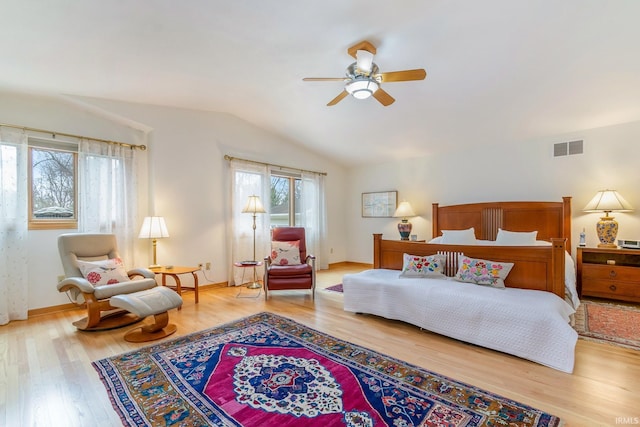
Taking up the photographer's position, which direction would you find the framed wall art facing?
facing the viewer and to the left of the viewer

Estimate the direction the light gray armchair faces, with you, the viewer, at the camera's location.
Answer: facing the viewer and to the right of the viewer

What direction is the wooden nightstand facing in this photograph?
toward the camera

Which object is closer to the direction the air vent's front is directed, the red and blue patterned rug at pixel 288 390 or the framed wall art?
the red and blue patterned rug

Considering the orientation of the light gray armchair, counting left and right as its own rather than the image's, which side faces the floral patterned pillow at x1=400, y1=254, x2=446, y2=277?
front

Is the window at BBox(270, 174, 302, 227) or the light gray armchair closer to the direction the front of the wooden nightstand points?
the light gray armchair

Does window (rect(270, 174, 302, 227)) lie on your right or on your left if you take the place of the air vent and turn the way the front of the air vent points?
on your right

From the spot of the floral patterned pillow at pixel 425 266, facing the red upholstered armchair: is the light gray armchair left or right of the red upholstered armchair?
left

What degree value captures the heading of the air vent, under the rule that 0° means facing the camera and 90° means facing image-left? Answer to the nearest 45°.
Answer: approximately 0°

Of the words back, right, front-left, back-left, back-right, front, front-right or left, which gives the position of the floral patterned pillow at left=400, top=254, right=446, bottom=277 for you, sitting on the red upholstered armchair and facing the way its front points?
front-left

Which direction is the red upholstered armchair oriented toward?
toward the camera

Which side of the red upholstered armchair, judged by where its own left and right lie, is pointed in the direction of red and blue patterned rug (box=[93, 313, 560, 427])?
front

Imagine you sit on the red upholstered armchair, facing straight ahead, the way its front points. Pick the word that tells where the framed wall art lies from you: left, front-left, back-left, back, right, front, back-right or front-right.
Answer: back-left

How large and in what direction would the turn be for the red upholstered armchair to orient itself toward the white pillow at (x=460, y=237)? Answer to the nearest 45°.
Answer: approximately 90° to its left

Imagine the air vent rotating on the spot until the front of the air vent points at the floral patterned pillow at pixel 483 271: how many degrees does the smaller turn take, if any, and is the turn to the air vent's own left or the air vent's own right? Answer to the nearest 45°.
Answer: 0° — it already faces it

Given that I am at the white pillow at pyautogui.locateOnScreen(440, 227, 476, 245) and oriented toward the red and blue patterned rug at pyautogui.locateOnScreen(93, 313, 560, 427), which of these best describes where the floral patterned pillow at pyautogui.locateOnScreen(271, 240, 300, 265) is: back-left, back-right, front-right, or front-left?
front-right

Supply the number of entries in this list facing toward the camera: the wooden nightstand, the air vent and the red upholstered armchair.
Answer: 3

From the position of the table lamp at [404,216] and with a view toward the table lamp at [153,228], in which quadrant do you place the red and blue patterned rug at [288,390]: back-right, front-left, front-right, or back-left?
front-left

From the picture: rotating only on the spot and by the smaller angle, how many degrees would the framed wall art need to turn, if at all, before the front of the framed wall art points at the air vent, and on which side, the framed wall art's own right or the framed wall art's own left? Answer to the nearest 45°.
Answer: approximately 90° to the framed wall art's own left
